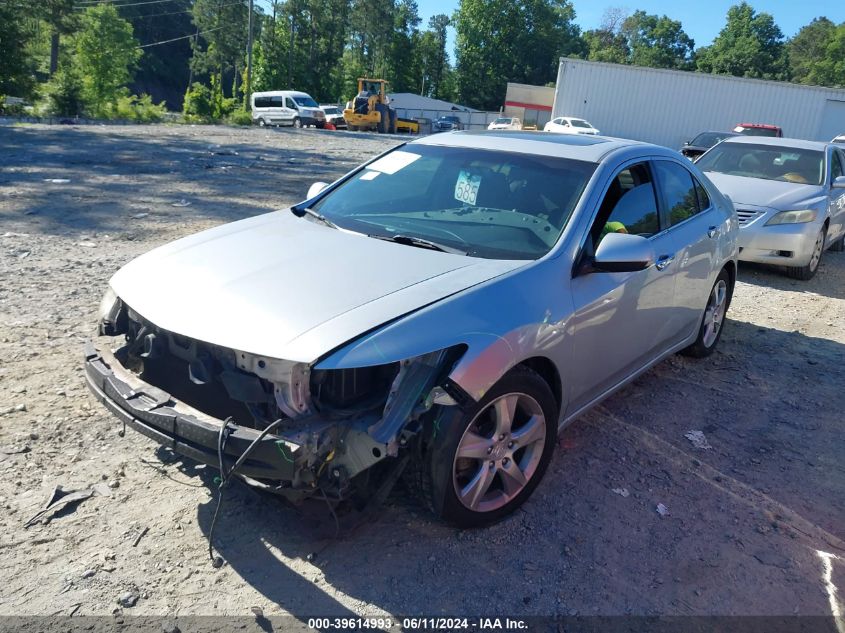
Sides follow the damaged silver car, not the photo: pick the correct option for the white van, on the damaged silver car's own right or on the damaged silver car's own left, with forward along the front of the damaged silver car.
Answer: on the damaged silver car's own right

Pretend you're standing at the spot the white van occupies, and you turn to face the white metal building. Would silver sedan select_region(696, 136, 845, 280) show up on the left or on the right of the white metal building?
right

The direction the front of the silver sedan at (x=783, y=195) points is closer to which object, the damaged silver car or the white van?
the damaged silver car

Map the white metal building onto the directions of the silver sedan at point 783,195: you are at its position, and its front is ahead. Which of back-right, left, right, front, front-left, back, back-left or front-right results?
back-right

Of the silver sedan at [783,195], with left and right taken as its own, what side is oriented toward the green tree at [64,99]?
right

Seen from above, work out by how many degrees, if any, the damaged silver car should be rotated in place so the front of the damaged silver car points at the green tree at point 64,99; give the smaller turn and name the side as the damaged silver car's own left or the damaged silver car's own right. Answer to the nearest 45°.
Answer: approximately 90° to the damaged silver car's own right

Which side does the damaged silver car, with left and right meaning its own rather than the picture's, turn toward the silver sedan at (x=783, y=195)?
back

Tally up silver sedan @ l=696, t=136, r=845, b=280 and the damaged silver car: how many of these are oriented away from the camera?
0

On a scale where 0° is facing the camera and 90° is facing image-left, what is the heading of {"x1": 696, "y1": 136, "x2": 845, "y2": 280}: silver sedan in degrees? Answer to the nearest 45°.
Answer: approximately 45°

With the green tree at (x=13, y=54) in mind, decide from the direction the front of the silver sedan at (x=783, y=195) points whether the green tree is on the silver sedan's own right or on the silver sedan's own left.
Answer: on the silver sedan's own right

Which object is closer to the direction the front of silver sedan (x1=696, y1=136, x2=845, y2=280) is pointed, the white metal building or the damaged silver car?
the damaged silver car

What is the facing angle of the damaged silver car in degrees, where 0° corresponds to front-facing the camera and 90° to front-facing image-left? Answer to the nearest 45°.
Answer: approximately 45°

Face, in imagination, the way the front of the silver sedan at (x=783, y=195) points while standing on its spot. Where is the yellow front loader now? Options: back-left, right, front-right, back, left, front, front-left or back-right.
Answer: right
